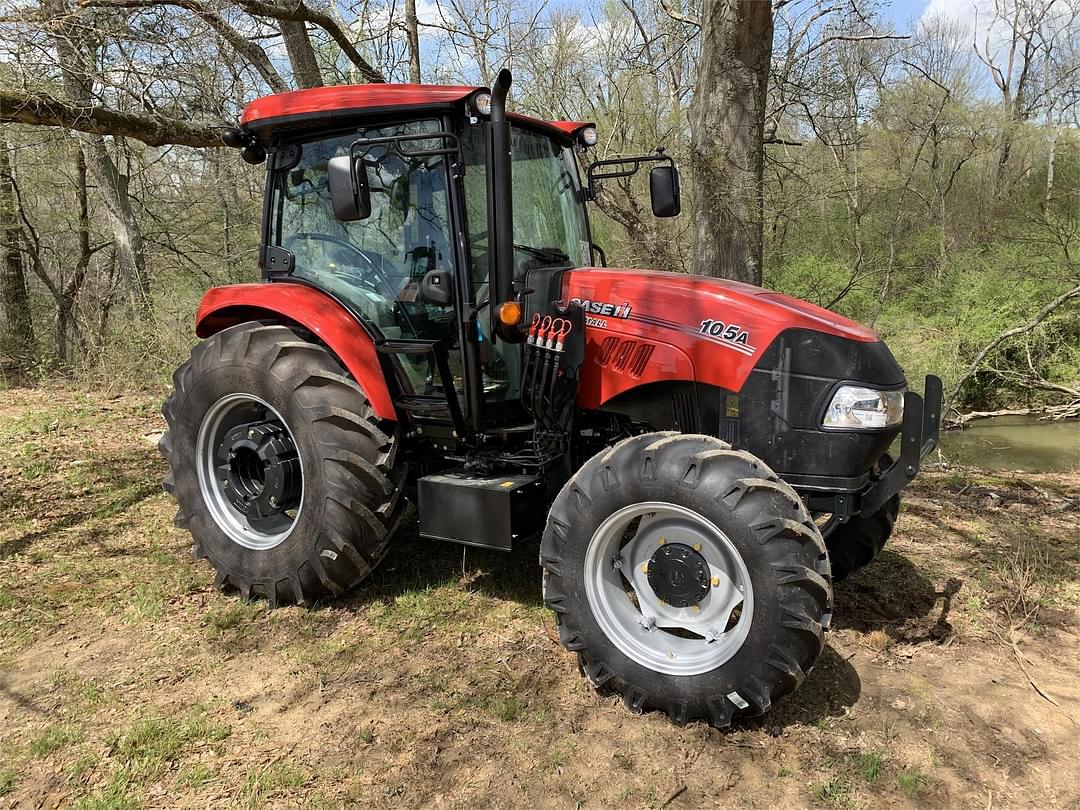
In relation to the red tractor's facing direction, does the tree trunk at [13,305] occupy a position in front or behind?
behind

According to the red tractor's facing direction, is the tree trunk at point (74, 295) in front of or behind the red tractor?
behind

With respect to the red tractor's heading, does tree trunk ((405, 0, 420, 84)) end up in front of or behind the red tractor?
behind

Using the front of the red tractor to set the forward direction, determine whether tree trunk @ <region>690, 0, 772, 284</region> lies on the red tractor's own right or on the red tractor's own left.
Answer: on the red tractor's own left

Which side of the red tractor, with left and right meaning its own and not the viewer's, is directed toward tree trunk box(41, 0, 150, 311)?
back

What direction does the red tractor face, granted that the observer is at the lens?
facing the viewer and to the right of the viewer

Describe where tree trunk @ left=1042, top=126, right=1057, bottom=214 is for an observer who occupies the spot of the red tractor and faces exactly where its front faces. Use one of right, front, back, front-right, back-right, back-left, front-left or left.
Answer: left

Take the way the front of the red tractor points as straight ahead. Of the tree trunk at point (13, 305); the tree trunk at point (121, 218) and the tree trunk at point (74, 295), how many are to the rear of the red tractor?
3

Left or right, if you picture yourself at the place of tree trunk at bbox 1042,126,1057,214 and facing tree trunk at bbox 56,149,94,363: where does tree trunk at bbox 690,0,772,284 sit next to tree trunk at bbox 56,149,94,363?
left
